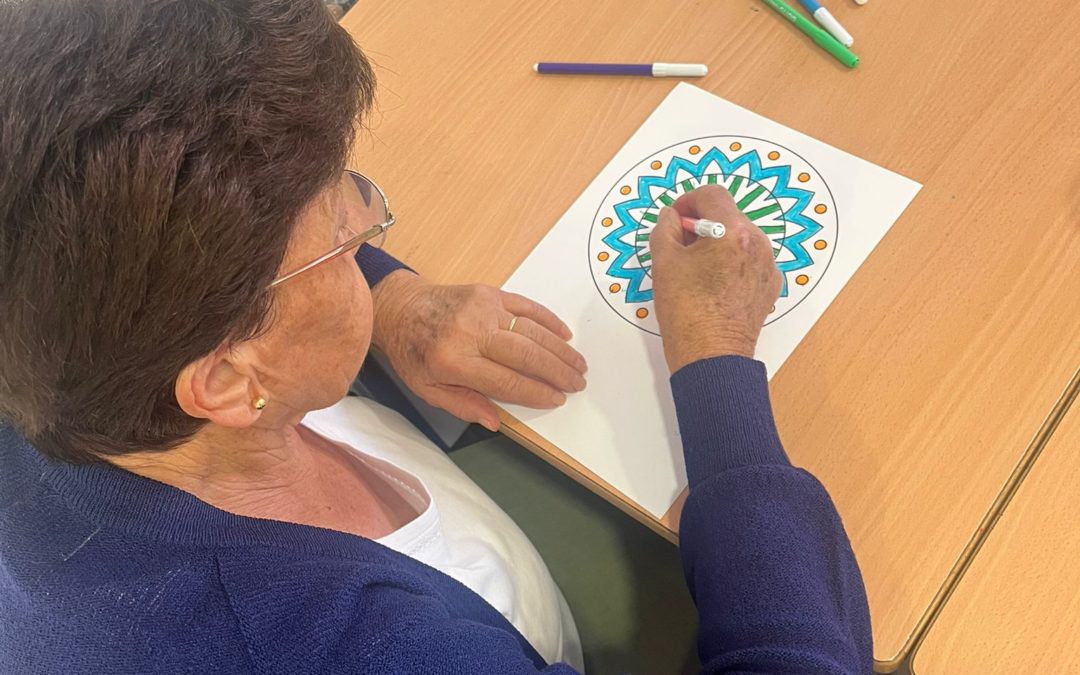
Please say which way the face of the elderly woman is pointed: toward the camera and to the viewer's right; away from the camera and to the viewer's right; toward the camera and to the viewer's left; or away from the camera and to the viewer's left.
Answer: away from the camera and to the viewer's right

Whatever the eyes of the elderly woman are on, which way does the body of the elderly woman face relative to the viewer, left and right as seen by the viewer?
facing away from the viewer and to the right of the viewer
